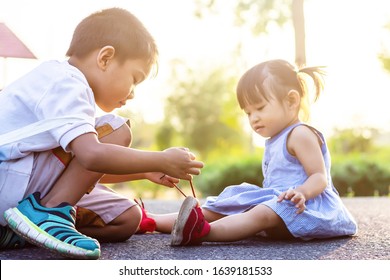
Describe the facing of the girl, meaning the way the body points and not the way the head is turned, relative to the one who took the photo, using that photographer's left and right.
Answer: facing to the left of the viewer

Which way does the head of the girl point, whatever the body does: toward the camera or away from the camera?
toward the camera

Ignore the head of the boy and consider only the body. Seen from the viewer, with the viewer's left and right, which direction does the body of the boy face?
facing to the right of the viewer

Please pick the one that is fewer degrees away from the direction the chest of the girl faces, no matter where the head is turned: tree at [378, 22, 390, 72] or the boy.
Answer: the boy

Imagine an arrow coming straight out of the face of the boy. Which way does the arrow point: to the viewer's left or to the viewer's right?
to the viewer's right

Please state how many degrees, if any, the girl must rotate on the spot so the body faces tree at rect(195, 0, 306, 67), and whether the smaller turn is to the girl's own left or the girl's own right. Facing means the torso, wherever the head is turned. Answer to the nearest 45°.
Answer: approximately 90° to the girl's own right

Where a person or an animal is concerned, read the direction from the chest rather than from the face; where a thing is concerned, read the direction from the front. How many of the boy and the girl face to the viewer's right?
1

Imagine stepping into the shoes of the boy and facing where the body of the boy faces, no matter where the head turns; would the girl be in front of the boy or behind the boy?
in front

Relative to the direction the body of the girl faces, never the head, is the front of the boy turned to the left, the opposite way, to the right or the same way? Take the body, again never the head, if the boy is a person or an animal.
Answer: the opposite way

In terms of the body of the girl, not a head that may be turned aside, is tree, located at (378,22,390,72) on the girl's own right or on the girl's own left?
on the girl's own right
